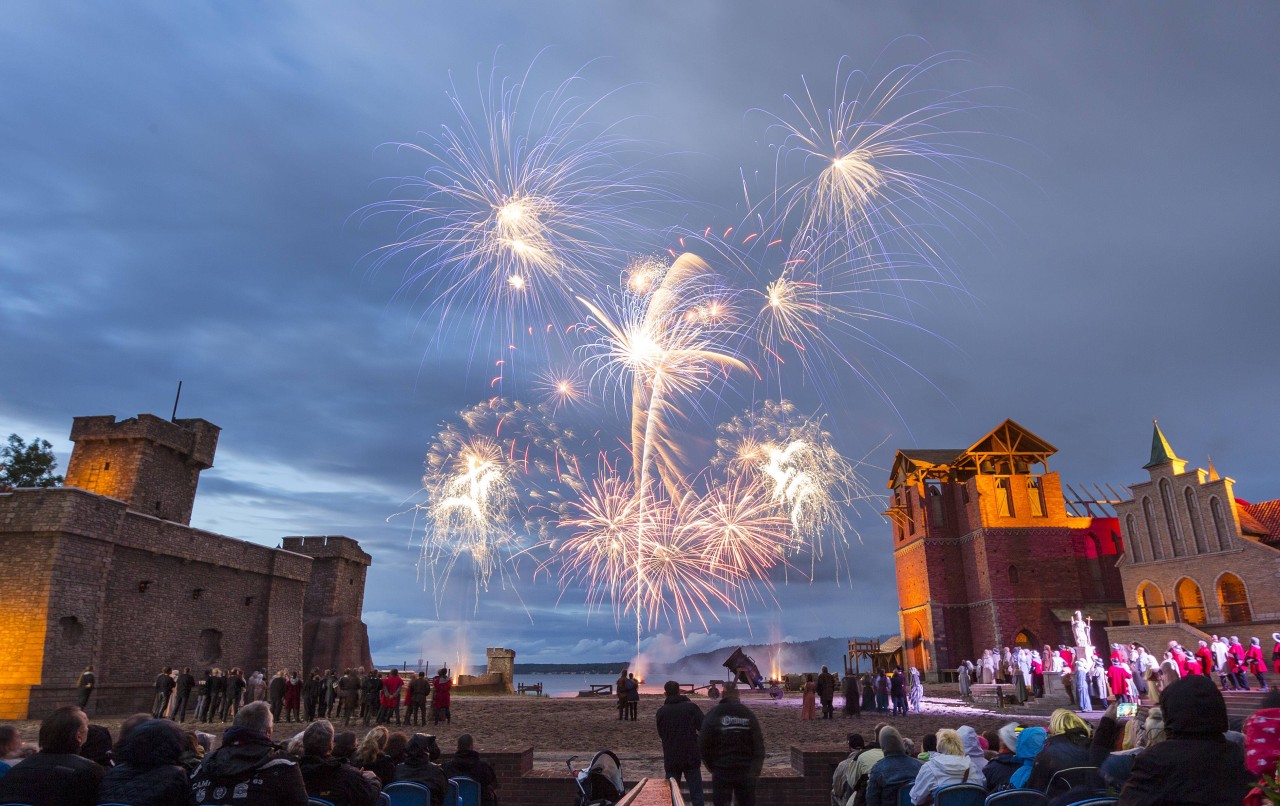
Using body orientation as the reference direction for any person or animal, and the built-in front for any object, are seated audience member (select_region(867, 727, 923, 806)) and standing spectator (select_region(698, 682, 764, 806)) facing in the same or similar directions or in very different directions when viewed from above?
same or similar directions

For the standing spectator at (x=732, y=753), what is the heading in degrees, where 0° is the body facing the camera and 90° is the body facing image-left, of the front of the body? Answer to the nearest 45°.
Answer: approximately 180°

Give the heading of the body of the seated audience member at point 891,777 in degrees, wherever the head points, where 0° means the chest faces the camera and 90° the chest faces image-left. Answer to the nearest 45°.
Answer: approximately 180°

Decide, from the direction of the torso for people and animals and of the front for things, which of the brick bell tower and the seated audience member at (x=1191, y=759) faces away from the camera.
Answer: the seated audience member

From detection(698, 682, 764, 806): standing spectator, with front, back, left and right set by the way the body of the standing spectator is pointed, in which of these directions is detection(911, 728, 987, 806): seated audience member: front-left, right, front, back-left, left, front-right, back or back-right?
back-right

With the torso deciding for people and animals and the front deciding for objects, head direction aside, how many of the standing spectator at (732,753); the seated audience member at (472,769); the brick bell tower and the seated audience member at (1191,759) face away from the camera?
3

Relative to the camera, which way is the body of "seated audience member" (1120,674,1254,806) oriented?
away from the camera

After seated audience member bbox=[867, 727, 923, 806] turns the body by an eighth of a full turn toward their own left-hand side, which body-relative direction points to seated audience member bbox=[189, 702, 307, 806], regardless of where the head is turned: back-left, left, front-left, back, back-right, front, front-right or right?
left

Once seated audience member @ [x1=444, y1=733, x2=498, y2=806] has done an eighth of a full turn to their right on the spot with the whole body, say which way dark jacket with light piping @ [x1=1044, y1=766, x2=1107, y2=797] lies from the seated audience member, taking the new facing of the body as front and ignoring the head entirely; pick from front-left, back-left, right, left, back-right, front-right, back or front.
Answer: right

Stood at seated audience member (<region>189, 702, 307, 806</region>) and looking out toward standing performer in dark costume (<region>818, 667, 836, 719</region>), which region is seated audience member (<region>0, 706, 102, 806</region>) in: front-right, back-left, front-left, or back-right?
back-left

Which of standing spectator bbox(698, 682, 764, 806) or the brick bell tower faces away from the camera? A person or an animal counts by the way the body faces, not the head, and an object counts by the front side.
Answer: the standing spectator

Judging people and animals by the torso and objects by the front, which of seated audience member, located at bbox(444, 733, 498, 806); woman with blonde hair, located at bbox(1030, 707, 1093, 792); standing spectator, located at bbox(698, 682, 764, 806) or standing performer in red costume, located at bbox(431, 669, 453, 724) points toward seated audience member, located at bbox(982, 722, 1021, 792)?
the woman with blonde hair

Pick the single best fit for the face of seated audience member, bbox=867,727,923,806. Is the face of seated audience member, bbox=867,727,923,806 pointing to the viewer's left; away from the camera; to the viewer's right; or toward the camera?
away from the camera

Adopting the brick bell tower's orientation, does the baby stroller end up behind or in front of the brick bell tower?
in front

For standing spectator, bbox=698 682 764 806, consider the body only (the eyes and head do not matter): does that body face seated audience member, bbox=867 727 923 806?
no
